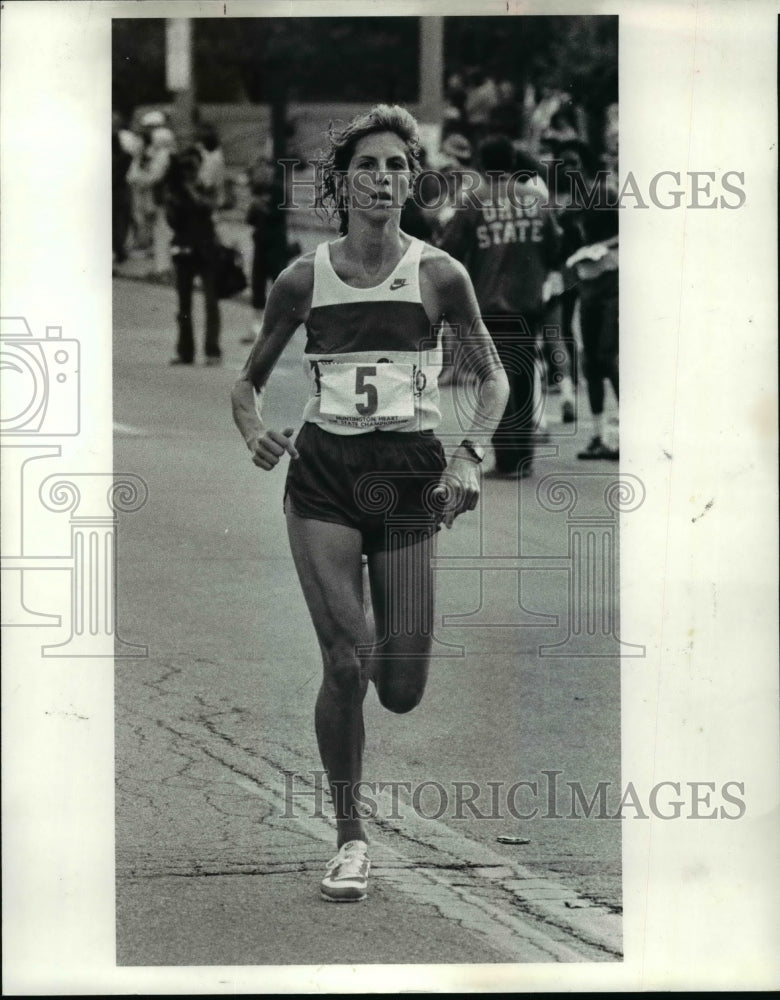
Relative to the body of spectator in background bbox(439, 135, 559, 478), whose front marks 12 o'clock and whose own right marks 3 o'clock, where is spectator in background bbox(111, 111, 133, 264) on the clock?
spectator in background bbox(111, 111, 133, 264) is roughly at 9 o'clock from spectator in background bbox(439, 135, 559, 478).

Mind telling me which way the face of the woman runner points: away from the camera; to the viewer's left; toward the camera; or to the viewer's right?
toward the camera

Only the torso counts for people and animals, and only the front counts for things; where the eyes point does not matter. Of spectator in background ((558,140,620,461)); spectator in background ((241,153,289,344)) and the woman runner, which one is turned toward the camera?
the woman runner

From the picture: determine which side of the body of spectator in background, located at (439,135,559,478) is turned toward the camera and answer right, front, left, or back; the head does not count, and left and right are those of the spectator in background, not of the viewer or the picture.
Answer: back

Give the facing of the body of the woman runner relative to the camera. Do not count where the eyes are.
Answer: toward the camera

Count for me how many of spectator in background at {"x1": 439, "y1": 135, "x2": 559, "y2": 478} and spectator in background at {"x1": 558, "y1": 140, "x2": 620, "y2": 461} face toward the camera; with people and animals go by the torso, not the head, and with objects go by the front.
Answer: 0
